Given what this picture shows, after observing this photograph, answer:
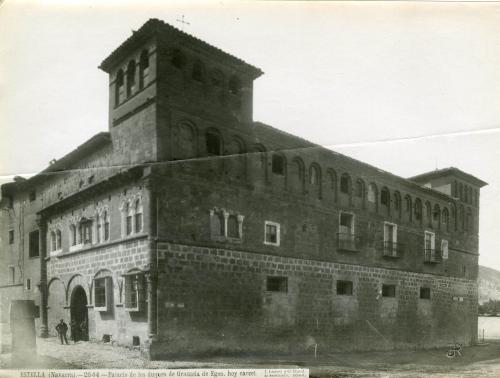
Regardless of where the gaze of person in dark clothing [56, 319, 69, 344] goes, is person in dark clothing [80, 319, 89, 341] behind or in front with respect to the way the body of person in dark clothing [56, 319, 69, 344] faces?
behind

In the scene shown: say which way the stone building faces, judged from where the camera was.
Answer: facing the viewer and to the left of the viewer

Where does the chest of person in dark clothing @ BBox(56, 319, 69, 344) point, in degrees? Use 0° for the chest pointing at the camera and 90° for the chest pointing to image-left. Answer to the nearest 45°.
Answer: approximately 0°
